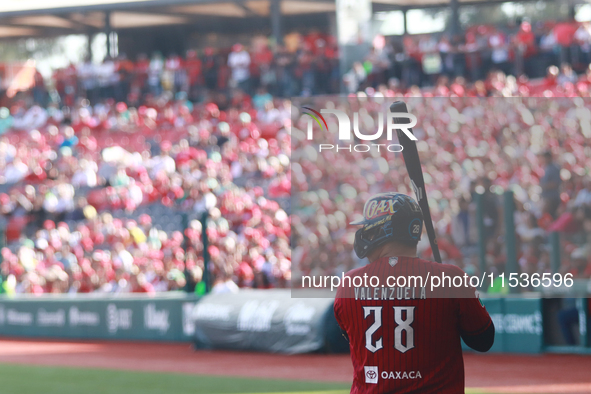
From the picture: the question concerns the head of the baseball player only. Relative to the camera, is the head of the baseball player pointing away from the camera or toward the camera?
away from the camera

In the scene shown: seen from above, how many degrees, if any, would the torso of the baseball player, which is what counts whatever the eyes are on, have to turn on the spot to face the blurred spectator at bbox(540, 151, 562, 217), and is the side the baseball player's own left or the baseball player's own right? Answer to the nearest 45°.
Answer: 0° — they already face them

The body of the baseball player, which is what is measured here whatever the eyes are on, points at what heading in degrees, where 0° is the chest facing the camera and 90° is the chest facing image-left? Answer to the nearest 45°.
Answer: approximately 180°
